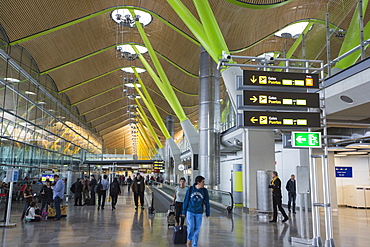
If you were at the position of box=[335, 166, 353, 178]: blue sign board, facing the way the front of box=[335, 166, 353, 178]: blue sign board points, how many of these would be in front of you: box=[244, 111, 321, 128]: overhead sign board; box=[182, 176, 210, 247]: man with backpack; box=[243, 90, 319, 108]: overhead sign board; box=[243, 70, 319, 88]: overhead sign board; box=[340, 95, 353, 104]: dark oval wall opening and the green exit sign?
6

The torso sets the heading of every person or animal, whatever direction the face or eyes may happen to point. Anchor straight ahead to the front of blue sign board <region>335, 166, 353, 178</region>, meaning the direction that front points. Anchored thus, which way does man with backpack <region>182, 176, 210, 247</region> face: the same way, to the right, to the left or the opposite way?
the same way

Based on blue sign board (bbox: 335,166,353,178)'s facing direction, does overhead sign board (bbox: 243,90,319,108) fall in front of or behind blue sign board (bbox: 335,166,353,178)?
in front

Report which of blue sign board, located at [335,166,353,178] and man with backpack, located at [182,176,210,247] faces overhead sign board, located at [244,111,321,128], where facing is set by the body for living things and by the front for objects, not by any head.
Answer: blue sign board, located at [335,166,353,178]

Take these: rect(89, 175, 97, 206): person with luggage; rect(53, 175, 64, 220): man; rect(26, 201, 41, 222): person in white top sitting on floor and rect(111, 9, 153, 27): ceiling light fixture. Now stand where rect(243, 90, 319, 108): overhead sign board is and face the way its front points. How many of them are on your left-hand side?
0

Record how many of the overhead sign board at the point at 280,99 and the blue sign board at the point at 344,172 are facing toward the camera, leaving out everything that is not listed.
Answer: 2

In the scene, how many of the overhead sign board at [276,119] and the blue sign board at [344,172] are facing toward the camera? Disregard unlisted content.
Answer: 2

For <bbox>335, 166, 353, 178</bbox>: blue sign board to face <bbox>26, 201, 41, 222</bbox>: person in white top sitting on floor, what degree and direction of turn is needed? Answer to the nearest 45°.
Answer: approximately 45° to its right

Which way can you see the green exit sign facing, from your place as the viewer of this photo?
facing the viewer

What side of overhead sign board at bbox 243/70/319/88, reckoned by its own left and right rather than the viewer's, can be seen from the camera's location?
front

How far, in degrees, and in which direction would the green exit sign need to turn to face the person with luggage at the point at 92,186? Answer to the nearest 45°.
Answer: approximately 135° to its right
